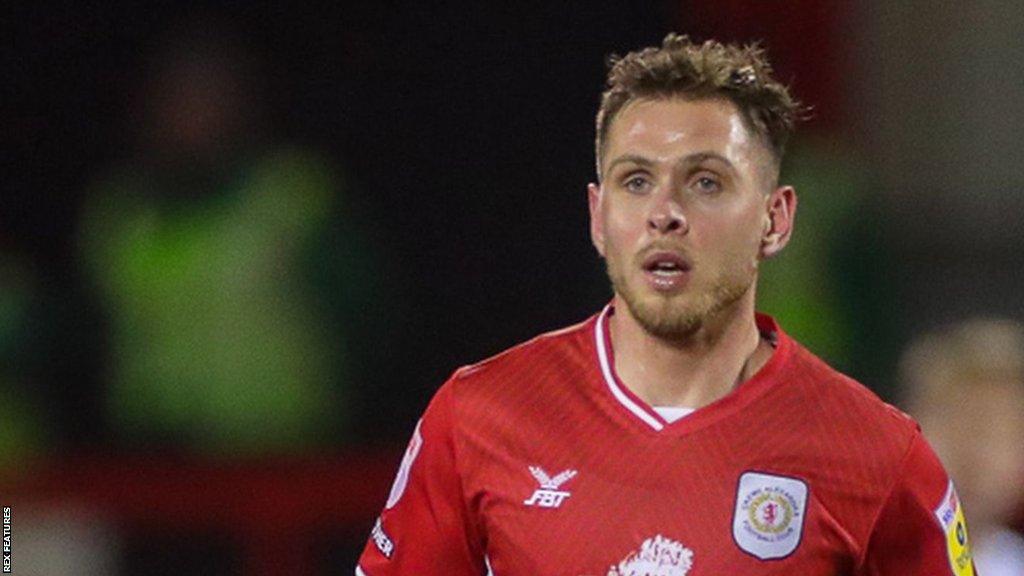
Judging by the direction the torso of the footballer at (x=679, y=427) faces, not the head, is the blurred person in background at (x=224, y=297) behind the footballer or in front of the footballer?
behind
